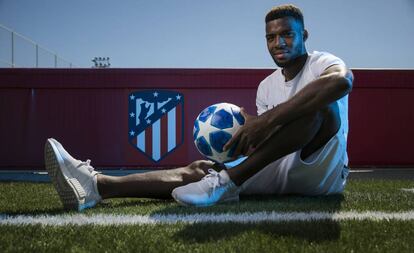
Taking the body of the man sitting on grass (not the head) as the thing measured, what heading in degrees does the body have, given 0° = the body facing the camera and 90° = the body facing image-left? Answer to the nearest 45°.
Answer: approximately 45°
